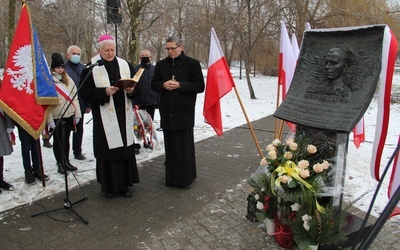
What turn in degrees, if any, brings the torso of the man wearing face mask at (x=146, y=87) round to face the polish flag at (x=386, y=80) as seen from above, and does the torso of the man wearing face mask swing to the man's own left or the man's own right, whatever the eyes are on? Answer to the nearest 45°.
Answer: approximately 45° to the man's own left

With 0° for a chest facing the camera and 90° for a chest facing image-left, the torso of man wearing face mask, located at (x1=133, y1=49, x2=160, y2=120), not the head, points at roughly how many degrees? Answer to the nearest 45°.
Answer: approximately 0°

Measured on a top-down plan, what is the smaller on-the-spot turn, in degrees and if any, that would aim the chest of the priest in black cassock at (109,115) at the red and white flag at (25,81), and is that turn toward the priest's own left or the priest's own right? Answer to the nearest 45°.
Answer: approximately 135° to the priest's own right

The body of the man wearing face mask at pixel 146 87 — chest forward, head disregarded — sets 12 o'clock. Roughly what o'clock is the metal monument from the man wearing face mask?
The metal monument is roughly at 11 o'clock from the man wearing face mask.

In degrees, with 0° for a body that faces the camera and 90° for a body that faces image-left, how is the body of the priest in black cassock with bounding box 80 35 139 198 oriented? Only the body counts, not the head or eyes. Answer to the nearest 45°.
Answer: approximately 315°

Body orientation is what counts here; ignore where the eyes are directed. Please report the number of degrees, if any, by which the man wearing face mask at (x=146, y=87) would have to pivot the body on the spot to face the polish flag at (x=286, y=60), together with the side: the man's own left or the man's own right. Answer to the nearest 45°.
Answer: approximately 45° to the man's own left

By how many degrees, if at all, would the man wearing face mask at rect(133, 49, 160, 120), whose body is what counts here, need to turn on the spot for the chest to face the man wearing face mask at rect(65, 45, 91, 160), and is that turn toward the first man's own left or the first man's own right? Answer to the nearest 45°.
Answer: approximately 45° to the first man's own right

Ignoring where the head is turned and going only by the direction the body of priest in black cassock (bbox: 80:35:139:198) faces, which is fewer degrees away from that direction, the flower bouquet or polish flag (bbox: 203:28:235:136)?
the flower bouquet

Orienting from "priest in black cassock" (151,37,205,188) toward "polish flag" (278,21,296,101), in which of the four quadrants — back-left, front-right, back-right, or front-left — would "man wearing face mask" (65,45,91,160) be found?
back-left
